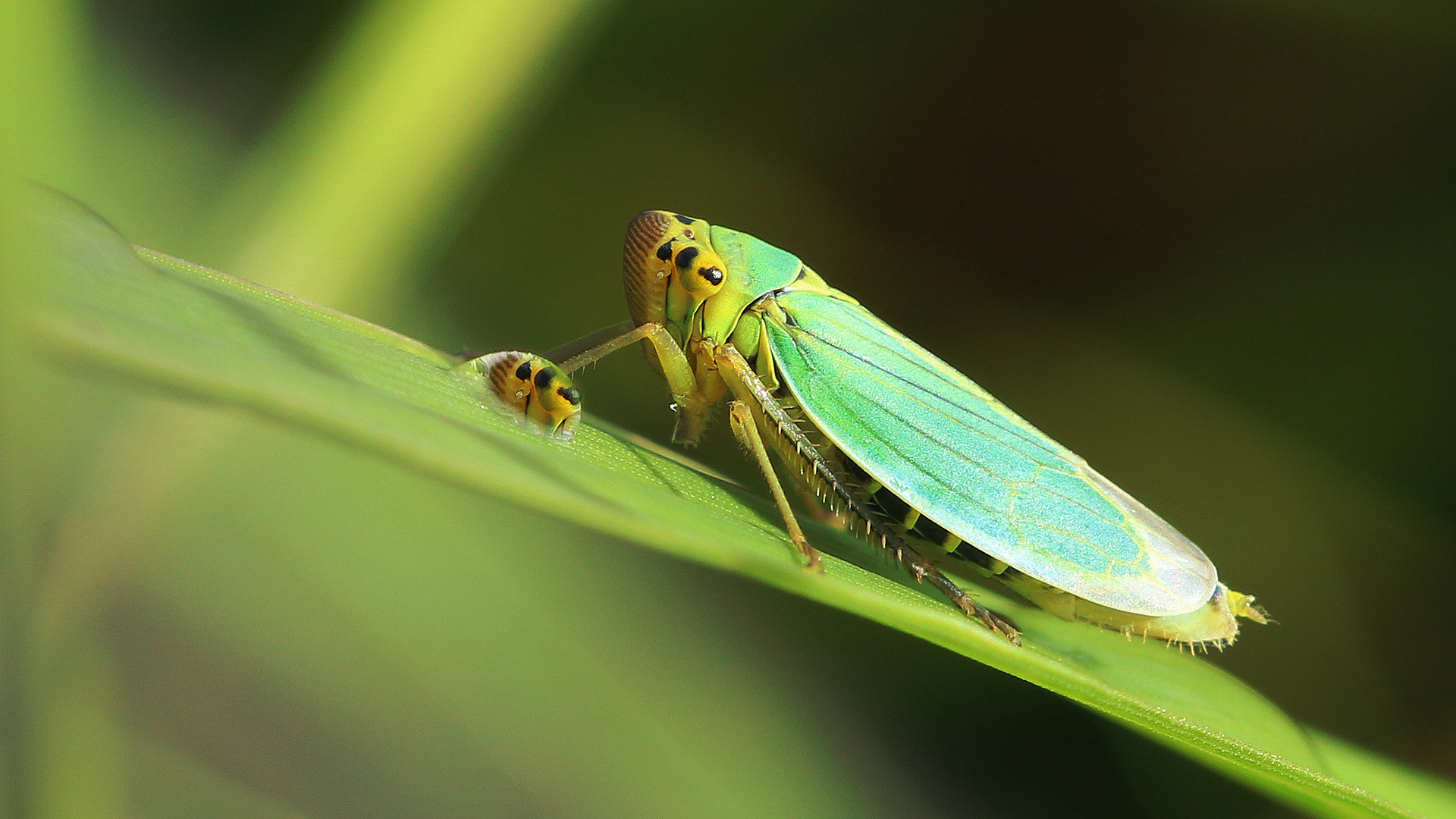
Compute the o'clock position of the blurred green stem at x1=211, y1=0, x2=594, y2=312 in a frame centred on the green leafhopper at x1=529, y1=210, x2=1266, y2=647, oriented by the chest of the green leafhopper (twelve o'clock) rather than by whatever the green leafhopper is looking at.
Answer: The blurred green stem is roughly at 2 o'clock from the green leafhopper.

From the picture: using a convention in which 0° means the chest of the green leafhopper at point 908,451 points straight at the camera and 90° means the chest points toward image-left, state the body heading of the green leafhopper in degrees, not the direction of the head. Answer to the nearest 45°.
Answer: approximately 90°
